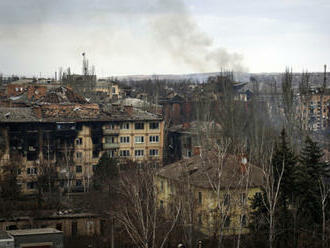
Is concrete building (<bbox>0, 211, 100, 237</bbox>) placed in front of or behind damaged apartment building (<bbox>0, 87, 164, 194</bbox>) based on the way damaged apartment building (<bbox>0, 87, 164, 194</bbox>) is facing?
in front

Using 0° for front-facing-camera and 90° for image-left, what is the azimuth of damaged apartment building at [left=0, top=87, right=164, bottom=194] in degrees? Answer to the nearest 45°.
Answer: approximately 0°

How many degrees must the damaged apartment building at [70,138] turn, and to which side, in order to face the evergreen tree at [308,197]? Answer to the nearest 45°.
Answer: approximately 45° to its left
